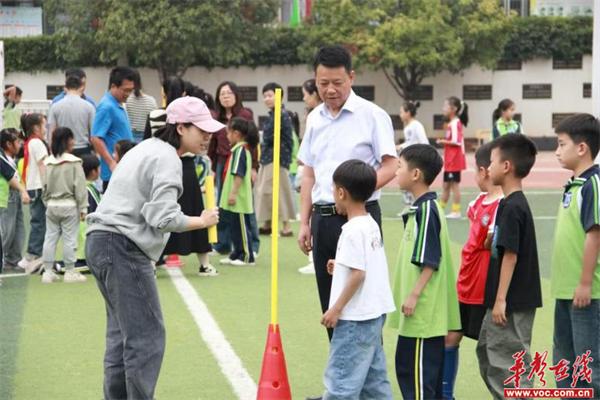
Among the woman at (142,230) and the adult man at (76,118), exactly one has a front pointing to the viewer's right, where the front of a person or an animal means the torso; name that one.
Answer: the woman

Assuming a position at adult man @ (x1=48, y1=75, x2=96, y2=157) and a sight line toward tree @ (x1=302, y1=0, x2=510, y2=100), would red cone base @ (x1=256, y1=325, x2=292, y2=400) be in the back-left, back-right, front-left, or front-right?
back-right

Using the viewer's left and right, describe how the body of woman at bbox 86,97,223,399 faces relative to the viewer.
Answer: facing to the right of the viewer

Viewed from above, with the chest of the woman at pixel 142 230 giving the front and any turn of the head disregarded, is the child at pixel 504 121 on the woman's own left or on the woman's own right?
on the woman's own left

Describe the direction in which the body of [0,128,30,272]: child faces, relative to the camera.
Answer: to the viewer's right

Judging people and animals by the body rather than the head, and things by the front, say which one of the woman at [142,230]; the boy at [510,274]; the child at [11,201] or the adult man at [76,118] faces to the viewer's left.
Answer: the boy

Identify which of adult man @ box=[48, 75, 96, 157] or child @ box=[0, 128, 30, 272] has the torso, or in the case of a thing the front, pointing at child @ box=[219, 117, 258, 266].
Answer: child @ box=[0, 128, 30, 272]

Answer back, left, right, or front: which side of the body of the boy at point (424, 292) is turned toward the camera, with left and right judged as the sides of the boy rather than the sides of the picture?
left

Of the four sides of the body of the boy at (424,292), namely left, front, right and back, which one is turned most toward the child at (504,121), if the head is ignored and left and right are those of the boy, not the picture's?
right

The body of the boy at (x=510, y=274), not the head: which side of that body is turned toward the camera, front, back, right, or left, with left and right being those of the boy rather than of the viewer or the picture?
left

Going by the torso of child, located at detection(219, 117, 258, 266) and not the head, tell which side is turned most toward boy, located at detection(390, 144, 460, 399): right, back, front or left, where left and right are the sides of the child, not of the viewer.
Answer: left
